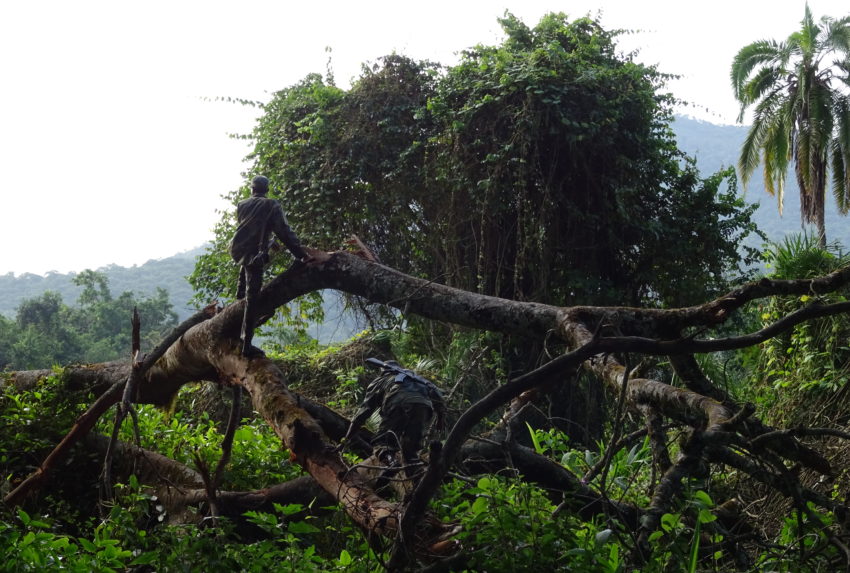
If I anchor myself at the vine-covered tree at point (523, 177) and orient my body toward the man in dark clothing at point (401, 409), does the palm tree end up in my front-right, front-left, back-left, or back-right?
back-left

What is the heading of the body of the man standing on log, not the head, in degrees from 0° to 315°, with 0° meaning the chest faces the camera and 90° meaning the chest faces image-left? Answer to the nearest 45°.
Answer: approximately 225°

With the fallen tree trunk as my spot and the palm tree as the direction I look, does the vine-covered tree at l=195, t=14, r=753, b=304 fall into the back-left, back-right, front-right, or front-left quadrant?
front-left

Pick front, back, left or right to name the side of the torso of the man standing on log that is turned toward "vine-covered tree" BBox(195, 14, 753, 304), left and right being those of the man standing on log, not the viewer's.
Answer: front

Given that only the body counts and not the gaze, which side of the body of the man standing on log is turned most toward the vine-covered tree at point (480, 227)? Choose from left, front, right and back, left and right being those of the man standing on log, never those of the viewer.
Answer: front

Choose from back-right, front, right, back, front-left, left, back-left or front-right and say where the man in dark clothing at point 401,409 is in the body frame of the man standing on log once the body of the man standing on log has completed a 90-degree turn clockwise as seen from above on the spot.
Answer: front

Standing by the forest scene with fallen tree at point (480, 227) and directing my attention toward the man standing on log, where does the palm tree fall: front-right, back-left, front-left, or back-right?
back-left
